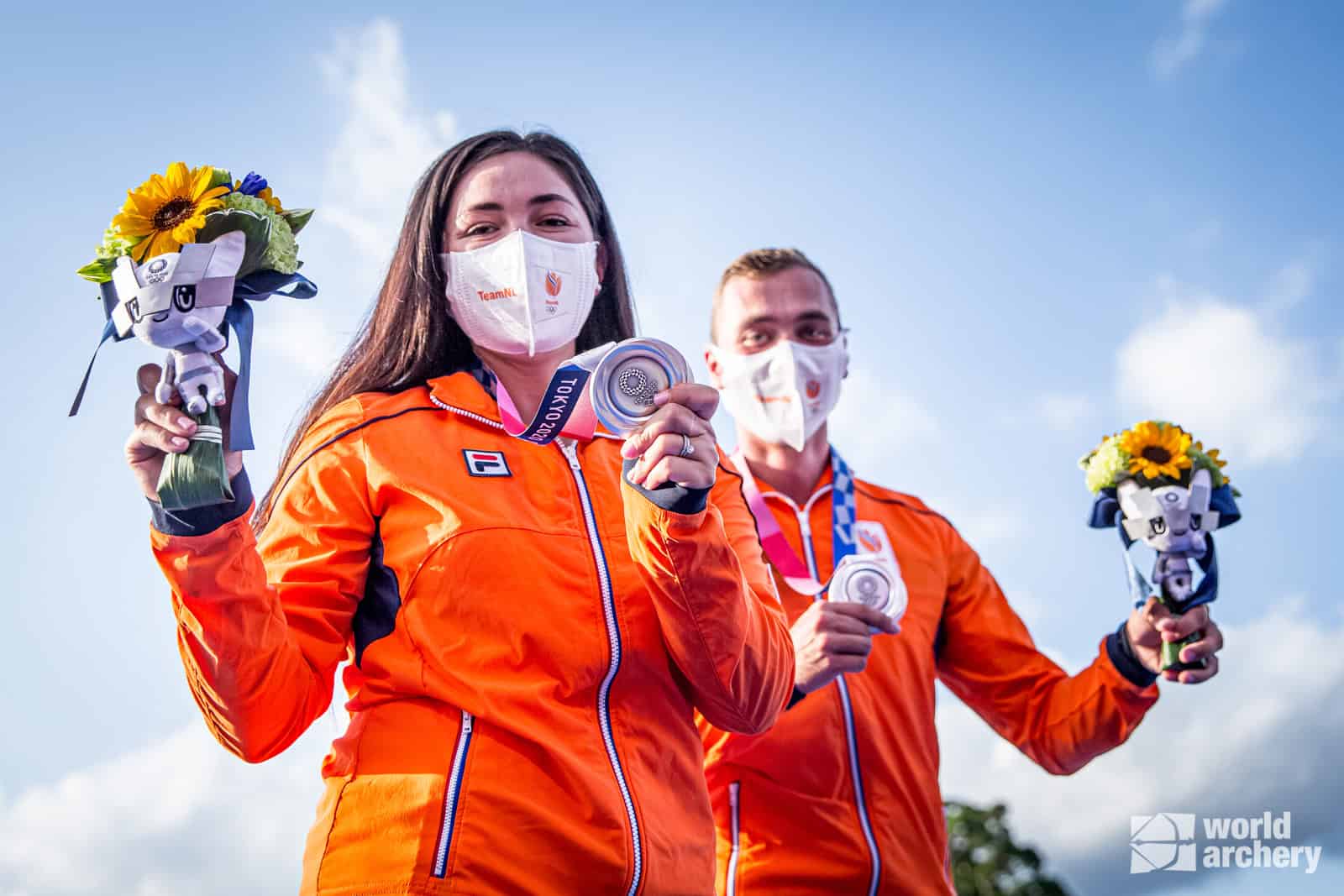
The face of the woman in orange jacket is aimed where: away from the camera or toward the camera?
toward the camera

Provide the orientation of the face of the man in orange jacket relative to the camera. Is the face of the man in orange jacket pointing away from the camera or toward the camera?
toward the camera

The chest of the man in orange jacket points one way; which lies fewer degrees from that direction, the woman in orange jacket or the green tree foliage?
the woman in orange jacket

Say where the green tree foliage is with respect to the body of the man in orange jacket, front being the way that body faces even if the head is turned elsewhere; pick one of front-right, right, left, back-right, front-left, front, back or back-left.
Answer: back

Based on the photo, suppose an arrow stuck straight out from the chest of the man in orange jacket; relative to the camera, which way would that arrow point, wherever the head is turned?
toward the camera

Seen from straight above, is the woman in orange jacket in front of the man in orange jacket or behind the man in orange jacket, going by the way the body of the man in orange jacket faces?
in front
